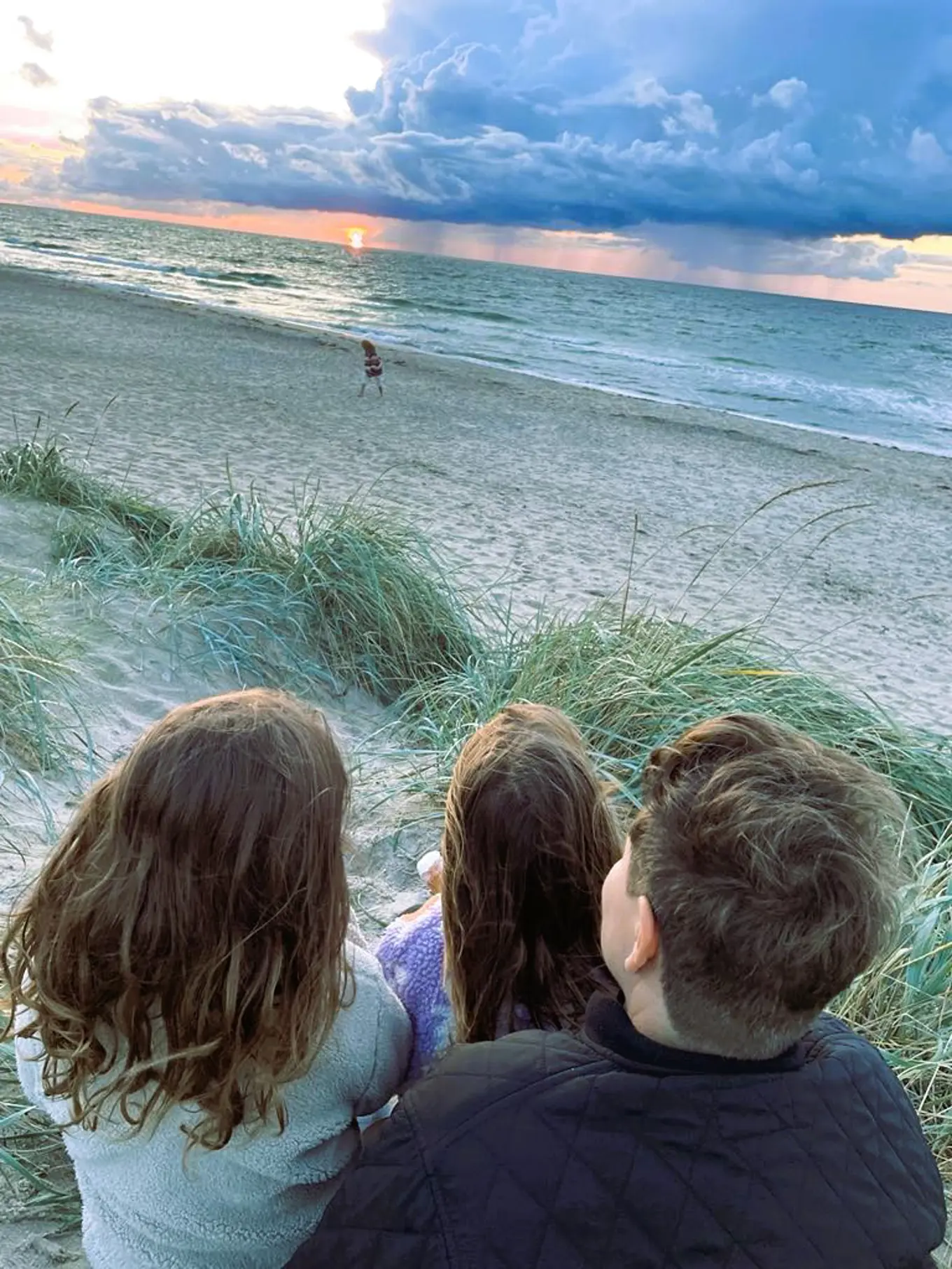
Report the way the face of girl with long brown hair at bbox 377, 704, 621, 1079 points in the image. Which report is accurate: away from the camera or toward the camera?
away from the camera

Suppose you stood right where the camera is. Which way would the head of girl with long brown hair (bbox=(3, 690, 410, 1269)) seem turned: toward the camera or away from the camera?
away from the camera

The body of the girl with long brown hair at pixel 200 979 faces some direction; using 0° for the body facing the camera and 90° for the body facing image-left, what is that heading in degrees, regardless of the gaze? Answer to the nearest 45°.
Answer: approximately 180°
